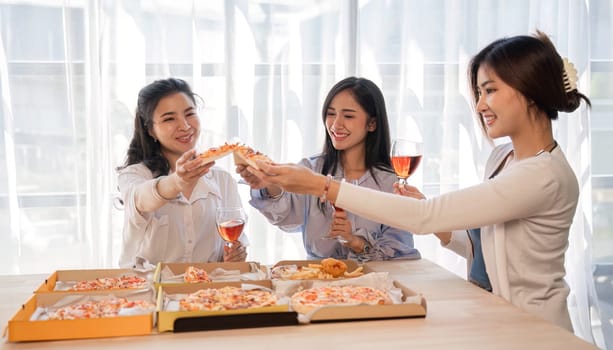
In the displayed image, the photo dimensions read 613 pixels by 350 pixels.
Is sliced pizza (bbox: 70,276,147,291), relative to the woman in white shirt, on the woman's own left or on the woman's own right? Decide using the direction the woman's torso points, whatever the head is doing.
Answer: on the woman's own right

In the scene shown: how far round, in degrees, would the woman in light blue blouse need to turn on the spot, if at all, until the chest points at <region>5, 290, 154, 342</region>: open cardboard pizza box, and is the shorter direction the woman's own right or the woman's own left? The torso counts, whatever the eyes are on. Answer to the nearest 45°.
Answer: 0° — they already face it

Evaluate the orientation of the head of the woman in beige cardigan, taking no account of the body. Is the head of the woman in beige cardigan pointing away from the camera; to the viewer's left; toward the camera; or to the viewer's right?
to the viewer's left

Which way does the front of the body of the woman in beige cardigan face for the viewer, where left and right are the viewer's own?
facing to the left of the viewer

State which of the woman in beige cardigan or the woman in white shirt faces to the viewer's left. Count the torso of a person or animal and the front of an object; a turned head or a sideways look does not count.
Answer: the woman in beige cardigan

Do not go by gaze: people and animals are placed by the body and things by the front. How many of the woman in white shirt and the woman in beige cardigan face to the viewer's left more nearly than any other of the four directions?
1
